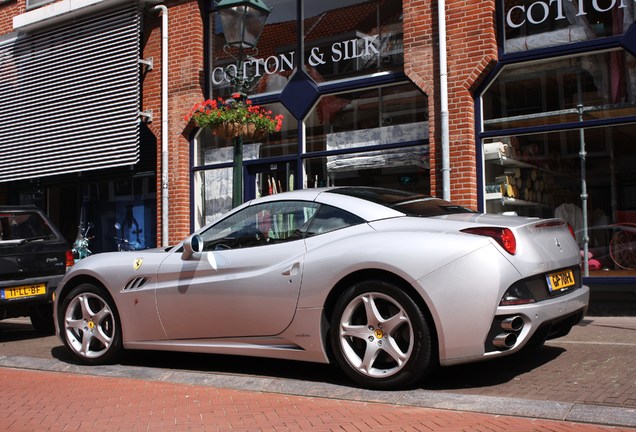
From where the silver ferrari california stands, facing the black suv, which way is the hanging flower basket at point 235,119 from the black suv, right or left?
right

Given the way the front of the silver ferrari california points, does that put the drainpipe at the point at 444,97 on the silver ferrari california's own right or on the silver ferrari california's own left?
on the silver ferrari california's own right

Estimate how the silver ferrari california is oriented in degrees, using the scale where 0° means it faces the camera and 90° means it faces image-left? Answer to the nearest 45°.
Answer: approximately 135°

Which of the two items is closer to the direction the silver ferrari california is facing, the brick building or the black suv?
the black suv
